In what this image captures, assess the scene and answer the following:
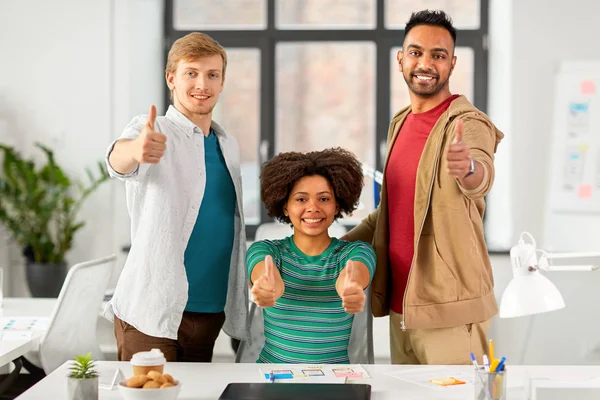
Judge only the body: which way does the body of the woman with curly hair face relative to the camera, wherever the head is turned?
toward the camera

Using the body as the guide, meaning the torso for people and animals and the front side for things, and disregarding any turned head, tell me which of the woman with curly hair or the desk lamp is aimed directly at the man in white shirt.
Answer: the desk lamp

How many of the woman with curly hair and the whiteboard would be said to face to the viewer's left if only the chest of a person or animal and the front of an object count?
0

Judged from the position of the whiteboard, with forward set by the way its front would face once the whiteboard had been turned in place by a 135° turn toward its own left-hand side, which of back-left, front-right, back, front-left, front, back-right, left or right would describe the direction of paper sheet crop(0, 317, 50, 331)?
back

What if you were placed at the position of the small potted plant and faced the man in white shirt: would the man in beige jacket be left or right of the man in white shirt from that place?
right

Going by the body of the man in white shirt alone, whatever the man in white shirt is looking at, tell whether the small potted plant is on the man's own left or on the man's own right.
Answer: on the man's own right

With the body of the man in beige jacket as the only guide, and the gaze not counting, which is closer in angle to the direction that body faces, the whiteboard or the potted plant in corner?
the potted plant in corner

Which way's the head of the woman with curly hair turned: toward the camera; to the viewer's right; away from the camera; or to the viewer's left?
toward the camera

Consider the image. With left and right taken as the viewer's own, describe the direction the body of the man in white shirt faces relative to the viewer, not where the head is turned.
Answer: facing the viewer and to the right of the viewer

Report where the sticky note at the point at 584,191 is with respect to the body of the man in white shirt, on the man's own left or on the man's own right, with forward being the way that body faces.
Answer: on the man's own left

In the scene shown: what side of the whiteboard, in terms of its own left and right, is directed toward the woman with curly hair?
front

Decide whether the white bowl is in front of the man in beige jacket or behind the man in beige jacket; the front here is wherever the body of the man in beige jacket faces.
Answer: in front

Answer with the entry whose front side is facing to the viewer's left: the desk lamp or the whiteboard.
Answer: the desk lamp

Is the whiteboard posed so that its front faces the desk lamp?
yes

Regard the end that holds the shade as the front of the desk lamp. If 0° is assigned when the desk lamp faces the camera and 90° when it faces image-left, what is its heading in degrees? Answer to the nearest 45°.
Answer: approximately 90°

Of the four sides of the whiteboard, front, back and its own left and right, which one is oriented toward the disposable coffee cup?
front

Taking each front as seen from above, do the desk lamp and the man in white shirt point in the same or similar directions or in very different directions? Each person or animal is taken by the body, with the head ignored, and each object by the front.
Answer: very different directions

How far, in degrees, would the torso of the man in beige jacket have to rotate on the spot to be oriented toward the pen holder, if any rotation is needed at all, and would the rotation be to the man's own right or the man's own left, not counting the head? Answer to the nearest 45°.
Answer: approximately 45° to the man's own left

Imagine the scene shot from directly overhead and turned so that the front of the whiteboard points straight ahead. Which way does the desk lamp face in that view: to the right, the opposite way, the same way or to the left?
to the right

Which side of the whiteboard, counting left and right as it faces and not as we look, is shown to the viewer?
front
